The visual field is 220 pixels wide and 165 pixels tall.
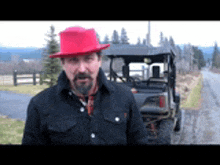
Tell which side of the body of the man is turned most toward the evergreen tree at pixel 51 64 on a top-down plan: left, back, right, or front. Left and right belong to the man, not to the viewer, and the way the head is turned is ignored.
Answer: back

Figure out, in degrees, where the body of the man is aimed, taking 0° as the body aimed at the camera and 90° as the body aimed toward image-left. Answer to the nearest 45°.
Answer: approximately 0°

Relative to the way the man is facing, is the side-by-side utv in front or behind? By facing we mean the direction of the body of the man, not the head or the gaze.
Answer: behind

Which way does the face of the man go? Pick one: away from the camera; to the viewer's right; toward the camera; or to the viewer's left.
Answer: toward the camera

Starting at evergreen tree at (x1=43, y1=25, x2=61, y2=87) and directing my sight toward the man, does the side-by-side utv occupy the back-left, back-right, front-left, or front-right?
front-left
